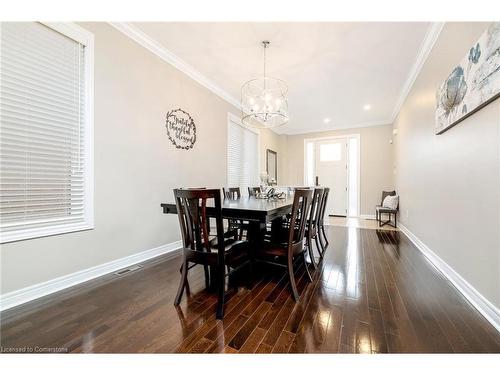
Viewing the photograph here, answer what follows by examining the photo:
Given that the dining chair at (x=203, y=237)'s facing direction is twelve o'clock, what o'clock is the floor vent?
The floor vent is roughly at 9 o'clock from the dining chair.

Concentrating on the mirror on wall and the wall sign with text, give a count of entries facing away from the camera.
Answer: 0

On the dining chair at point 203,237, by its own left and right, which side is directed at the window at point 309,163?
front

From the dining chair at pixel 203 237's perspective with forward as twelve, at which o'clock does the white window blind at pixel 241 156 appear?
The white window blind is roughly at 11 o'clock from the dining chair.

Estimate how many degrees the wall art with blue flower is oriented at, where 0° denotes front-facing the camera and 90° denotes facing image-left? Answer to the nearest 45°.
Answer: approximately 45°

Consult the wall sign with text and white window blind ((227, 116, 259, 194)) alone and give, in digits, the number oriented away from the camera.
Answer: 0

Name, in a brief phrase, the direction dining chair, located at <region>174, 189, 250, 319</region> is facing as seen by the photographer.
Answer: facing away from the viewer and to the right of the viewer

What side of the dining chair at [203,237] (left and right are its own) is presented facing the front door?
front

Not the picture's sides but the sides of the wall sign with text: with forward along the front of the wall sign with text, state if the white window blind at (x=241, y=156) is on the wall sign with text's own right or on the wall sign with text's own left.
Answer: on the wall sign with text's own left

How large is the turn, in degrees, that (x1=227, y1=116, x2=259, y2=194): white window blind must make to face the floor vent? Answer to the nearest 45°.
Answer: approximately 90° to its right

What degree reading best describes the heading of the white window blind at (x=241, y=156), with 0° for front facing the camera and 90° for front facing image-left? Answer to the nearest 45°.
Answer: approximately 315°

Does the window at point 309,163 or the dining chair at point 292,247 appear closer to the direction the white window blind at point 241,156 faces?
the dining chair
